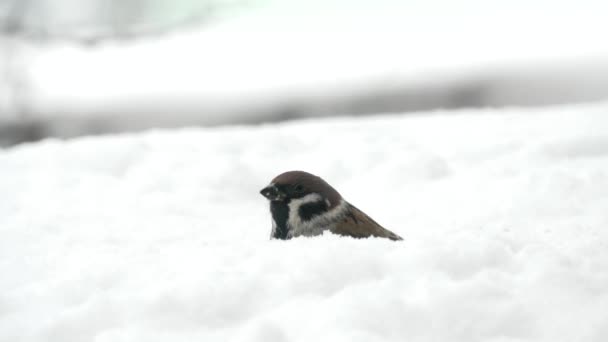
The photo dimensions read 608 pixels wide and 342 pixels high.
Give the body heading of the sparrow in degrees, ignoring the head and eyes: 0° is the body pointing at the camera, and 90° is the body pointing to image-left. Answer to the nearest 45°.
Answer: approximately 90°
